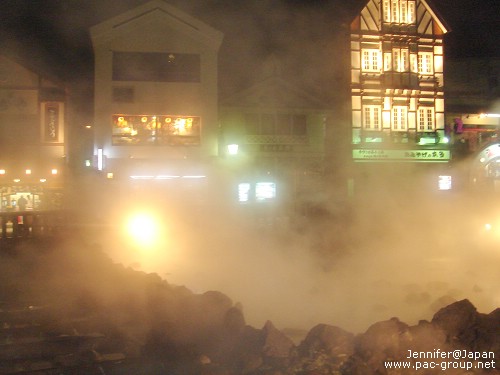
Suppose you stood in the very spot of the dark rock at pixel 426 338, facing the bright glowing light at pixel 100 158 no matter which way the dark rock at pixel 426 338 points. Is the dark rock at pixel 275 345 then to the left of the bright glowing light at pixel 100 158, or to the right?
left

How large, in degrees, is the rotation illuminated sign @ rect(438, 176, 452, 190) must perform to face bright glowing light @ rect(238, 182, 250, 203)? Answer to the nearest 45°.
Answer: approximately 45° to its right

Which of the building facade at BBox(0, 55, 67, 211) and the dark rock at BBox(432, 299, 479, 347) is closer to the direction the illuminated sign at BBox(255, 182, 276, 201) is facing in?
the dark rock

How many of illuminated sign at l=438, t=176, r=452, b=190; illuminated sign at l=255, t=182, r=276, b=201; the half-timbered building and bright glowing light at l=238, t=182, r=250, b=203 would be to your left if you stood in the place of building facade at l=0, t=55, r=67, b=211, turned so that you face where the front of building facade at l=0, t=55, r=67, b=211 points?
4

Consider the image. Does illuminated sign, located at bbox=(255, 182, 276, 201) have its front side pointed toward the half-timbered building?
no

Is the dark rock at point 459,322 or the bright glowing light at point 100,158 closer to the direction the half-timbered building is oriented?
the dark rock

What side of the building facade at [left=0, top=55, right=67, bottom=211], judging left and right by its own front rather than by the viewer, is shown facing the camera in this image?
front

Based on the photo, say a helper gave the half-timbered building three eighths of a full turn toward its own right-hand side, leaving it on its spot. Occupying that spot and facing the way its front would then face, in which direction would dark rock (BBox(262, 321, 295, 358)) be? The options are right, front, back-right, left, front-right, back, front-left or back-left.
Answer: back-left

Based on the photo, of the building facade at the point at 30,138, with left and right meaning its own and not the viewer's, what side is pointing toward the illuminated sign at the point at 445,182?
left

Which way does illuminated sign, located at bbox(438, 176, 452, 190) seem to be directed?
toward the camera

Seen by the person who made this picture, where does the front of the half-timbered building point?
facing the viewer

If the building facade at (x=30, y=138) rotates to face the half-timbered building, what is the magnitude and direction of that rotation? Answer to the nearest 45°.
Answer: approximately 90° to its left

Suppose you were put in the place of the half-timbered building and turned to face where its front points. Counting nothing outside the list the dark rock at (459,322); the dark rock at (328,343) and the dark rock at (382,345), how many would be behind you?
0

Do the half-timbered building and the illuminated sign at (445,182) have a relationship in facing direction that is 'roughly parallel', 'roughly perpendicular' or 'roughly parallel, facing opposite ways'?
roughly parallel

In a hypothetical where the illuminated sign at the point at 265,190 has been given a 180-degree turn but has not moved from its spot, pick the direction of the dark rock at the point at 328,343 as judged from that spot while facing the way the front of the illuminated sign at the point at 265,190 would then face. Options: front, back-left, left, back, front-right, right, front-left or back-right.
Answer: back

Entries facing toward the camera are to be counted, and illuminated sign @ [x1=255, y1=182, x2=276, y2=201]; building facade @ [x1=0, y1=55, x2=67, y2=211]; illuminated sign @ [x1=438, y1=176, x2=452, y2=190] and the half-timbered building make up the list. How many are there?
4

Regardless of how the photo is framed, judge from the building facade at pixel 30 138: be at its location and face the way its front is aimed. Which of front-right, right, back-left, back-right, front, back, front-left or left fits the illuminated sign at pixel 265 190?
left

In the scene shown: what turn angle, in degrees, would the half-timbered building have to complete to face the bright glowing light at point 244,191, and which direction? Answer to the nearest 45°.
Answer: approximately 45° to its right
